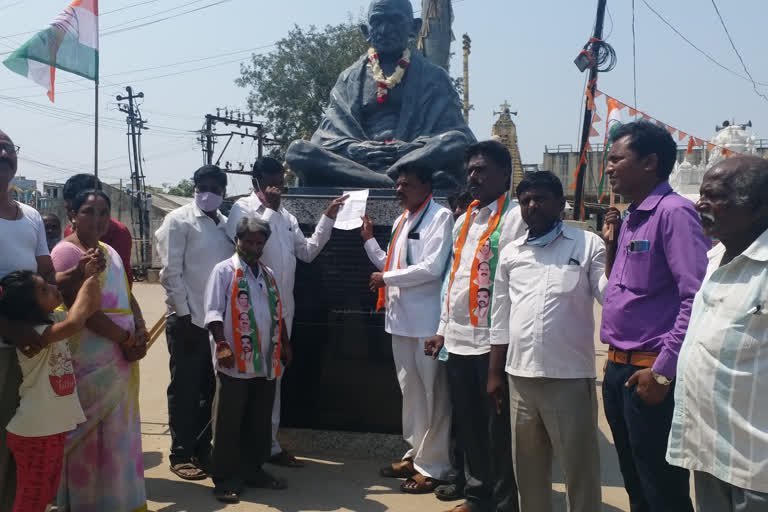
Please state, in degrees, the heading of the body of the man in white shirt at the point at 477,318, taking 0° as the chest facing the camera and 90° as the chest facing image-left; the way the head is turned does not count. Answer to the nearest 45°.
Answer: approximately 45°

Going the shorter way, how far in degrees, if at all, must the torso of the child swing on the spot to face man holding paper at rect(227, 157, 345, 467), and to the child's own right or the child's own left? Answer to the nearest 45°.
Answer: approximately 90° to the child's own left

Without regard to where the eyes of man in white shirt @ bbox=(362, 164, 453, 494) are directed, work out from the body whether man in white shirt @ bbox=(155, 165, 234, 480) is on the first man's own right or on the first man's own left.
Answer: on the first man's own right

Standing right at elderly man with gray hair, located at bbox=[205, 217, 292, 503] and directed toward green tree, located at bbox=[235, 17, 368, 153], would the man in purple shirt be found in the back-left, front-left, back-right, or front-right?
back-right

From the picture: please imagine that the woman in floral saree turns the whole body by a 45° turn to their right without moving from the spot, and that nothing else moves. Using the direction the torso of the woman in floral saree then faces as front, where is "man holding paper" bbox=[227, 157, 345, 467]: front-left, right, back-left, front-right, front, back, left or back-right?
back-left

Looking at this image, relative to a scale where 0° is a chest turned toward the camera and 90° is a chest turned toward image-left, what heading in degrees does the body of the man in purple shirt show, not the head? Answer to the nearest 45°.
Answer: approximately 45°

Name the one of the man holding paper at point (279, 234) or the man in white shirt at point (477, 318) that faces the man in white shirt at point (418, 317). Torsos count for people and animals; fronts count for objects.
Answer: the man holding paper

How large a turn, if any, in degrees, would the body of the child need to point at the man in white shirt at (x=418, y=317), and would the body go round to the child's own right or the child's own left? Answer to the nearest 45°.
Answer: approximately 45° to the child's own left

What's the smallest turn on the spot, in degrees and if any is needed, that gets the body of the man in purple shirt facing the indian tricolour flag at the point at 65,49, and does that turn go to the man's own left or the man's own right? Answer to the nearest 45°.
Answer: approximately 45° to the man's own right

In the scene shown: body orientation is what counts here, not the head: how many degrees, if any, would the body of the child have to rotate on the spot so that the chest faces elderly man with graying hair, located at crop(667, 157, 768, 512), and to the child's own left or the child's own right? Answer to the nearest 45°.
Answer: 0° — they already face them

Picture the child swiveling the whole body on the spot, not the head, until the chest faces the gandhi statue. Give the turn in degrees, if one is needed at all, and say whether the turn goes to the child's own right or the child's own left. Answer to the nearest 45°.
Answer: approximately 90° to the child's own left
